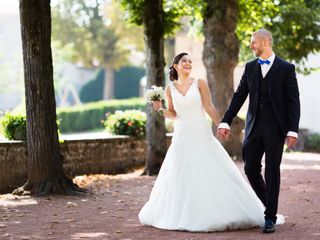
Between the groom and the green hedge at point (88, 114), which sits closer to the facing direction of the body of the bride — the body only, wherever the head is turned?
the groom

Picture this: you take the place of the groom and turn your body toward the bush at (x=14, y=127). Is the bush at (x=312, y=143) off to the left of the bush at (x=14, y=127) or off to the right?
right

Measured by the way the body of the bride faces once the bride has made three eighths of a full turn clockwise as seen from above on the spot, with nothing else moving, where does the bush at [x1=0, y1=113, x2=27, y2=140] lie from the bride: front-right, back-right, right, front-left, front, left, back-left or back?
front

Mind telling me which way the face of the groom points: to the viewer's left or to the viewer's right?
to the viewer's left

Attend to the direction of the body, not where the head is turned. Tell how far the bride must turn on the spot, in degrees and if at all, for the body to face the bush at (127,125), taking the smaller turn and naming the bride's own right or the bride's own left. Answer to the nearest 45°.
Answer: approximately 180°

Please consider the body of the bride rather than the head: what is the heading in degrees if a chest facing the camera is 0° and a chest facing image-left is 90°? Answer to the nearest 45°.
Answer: approximately 0°
